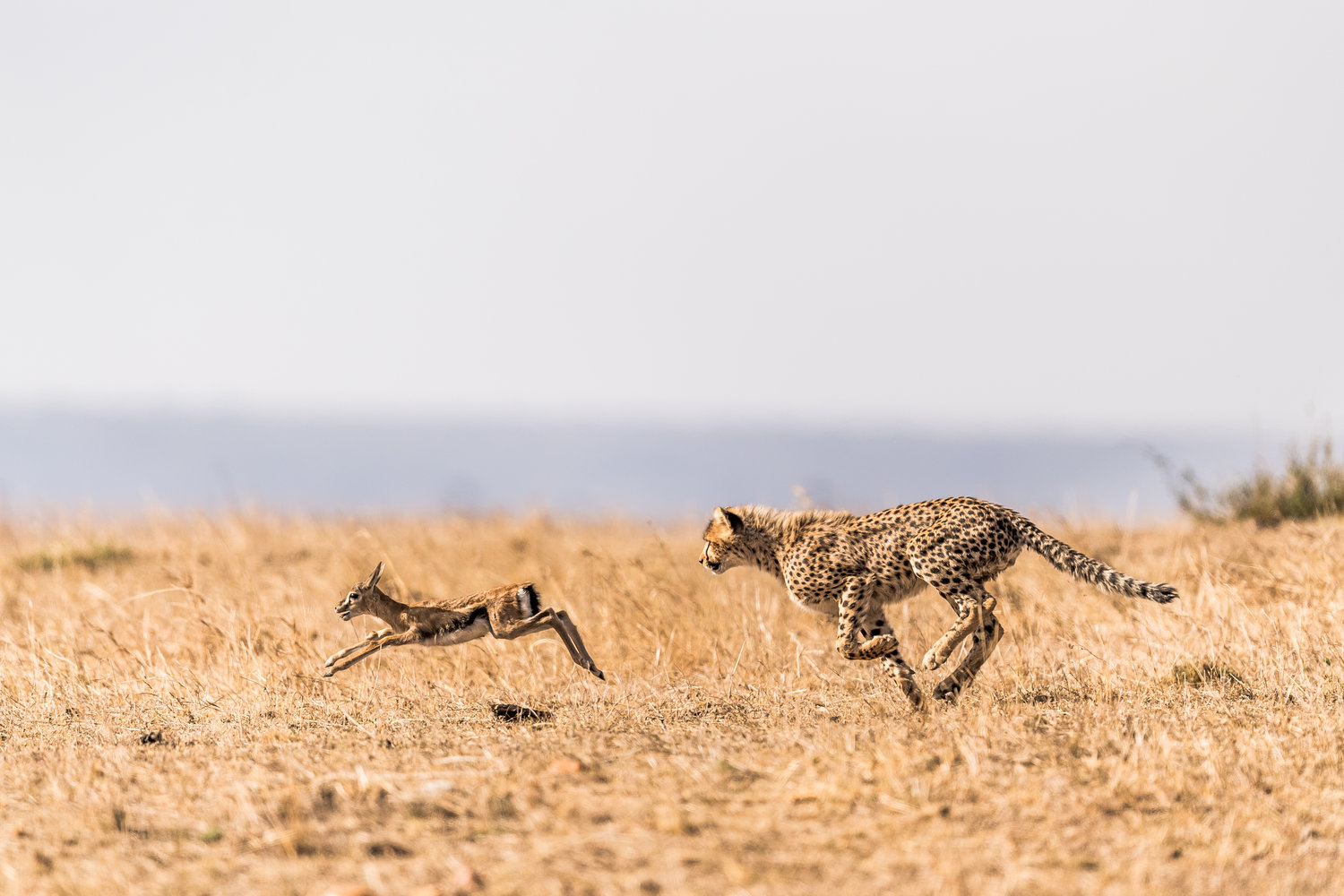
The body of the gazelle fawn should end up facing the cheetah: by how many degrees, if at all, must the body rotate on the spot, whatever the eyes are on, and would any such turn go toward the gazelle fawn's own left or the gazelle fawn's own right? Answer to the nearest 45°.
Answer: approximately 180°

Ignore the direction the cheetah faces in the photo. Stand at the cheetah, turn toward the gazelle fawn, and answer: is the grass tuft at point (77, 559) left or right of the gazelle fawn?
right

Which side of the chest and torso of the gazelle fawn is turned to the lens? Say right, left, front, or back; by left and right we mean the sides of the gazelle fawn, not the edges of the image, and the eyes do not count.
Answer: left

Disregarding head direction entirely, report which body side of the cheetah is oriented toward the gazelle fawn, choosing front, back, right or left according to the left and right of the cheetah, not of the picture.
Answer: front

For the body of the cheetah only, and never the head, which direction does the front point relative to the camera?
to the viewer's left

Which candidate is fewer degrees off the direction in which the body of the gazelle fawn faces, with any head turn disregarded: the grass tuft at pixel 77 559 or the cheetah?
the grass tuft

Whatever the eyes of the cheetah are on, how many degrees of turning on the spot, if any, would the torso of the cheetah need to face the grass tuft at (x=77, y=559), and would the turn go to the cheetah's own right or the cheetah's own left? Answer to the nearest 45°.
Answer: approximately 45° to the cheetah's own right

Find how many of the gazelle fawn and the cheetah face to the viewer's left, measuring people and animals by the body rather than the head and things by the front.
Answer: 2
